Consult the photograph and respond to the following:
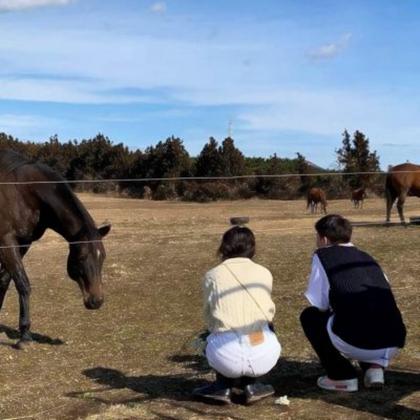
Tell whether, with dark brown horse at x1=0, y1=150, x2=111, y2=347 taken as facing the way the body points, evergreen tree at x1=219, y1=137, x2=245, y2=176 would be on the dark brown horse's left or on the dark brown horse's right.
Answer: on the dark brown horse's left

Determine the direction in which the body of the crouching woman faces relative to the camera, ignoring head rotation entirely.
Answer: away from the camera

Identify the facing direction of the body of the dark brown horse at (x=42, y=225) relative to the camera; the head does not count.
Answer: to the viewer's right

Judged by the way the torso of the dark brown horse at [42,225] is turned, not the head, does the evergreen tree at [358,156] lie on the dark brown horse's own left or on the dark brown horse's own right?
on the dark brown horse's own left

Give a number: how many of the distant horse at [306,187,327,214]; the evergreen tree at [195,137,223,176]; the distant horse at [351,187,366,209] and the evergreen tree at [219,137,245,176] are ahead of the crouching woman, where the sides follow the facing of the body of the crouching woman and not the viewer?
4

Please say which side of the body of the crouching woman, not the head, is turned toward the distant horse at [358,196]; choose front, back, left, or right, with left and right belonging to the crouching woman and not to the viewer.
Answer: front

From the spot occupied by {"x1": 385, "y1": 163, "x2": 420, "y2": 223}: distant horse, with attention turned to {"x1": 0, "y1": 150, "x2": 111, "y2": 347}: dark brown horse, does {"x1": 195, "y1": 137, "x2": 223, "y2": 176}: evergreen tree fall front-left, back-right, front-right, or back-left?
back-right

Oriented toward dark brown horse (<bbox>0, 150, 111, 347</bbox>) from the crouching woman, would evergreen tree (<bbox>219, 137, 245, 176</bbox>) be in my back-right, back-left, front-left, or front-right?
front-right

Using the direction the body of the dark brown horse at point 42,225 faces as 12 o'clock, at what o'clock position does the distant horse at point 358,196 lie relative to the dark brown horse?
The distant horse is roughly at 10 o'clock from the dark brown horse.

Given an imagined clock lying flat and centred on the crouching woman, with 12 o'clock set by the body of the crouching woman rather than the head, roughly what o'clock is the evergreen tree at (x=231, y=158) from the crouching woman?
The evergreen tree is roughly at 12 o'clock from the crouching woman.

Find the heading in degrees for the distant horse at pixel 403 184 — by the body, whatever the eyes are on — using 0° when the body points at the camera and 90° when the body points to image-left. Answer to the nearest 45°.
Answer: approximately 270°

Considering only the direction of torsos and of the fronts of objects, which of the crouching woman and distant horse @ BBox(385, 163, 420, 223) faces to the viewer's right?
the distant horse

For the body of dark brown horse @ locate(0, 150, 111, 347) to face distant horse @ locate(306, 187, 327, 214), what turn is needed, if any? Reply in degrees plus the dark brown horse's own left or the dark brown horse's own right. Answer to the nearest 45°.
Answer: approximately 45° to the dark brown horse's own left

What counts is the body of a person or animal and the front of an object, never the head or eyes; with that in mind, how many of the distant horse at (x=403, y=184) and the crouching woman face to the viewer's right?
1

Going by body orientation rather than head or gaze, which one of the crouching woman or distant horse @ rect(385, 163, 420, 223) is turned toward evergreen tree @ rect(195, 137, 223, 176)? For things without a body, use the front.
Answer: the crouching woman

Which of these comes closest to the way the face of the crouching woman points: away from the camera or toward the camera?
away from the camera
